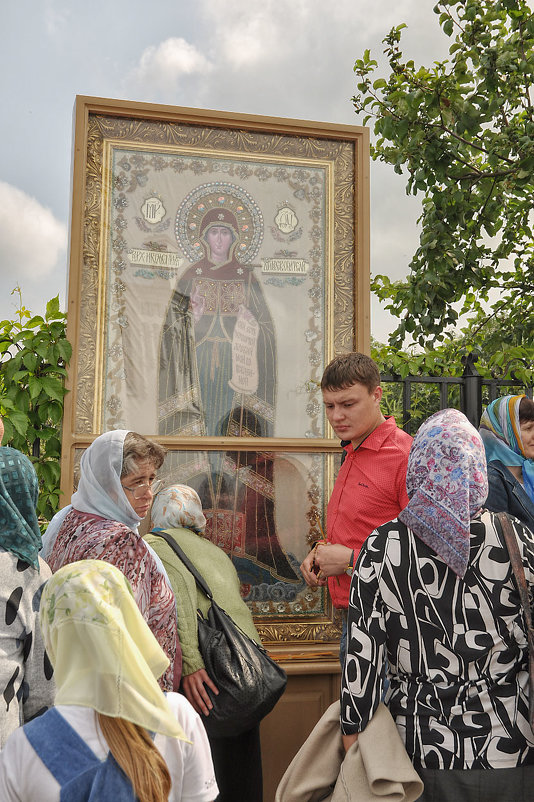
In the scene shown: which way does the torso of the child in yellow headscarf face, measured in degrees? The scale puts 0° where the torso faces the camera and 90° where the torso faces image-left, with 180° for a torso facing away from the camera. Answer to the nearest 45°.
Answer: approximately 180°

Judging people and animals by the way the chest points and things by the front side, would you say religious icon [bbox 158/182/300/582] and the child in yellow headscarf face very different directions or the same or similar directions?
very different directions

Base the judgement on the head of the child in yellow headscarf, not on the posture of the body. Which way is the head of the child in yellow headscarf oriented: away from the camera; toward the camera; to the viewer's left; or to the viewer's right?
away from the camera

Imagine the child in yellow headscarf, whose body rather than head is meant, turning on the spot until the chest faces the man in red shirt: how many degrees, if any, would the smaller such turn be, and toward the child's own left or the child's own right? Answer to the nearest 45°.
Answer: approximately 45° to the child's own right

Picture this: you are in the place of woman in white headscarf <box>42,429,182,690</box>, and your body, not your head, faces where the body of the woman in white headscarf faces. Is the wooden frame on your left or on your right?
on your left
